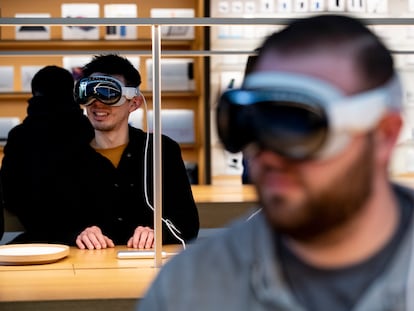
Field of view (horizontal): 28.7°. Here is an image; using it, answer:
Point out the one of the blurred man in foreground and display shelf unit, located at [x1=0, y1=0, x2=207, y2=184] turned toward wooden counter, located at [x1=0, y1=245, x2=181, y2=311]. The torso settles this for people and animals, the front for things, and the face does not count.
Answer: the display shelf unit

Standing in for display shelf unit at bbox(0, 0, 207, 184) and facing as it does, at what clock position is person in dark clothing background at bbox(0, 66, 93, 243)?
The person in dark clothing background is roughly at 12 o'clock from the display shelf unit.

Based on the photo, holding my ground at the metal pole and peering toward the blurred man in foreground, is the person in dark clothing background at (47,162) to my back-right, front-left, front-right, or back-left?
back-right

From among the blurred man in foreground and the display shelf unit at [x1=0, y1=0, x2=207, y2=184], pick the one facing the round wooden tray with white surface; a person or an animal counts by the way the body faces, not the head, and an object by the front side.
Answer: the display shelf unit

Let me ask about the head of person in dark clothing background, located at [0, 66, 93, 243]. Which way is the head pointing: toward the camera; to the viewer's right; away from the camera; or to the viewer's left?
away from the camera

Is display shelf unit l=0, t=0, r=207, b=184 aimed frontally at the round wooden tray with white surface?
yes

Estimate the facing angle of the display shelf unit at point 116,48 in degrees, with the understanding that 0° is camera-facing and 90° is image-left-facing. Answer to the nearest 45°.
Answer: approximately 0°

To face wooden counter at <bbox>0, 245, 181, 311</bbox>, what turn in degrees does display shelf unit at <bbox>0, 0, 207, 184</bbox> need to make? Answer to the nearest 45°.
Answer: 0° — it already faces it

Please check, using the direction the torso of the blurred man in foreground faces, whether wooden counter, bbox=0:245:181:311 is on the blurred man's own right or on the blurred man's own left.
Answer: on the blurred man's own right
